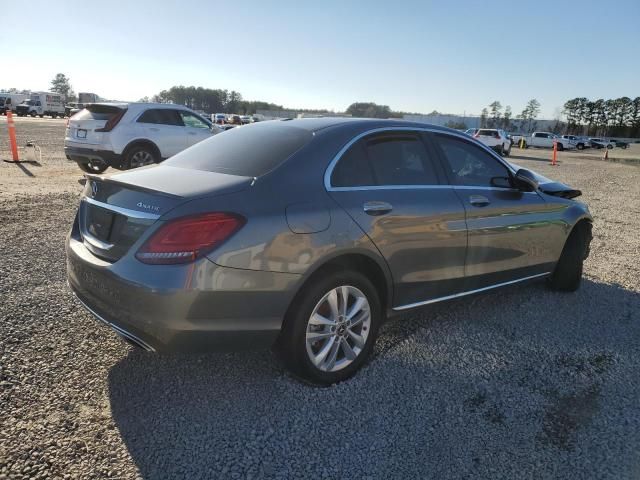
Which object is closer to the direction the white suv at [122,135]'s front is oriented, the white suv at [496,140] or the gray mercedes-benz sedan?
the white suv

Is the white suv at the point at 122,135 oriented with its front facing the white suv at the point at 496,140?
yes

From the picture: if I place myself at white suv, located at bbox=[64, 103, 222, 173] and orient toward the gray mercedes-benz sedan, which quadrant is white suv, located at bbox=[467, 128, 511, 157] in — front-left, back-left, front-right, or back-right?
back-left

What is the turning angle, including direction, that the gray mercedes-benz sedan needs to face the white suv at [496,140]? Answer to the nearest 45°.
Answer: approximately 45° to its left

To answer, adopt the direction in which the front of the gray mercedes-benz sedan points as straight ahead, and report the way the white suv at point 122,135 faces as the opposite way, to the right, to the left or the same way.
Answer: the same way

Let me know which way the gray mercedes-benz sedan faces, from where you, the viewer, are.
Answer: facing away from the viewer and to the right of the viewer

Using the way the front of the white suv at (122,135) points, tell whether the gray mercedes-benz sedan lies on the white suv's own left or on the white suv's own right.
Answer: on the white suv's own right

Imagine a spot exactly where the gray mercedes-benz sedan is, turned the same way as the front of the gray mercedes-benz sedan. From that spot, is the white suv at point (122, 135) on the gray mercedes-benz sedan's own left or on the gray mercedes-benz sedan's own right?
on the gray mercedes-benz sedan's own left

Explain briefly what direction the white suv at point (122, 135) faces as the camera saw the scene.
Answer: facing away from the viewer and to the right of the viewer

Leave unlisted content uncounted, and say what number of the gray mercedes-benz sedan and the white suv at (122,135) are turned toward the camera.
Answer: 0
